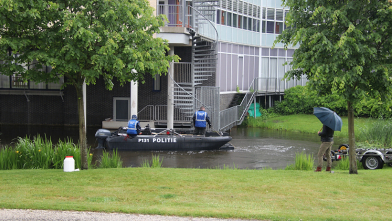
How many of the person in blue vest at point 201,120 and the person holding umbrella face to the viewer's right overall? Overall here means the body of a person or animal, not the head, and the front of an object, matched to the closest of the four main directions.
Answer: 0

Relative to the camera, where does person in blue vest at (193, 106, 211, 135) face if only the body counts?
away from the camera

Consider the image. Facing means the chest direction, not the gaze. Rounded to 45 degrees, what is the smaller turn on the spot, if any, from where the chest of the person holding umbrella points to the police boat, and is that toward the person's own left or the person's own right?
0° — they already face it

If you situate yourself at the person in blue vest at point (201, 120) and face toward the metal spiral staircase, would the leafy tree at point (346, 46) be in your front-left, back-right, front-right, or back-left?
back-right

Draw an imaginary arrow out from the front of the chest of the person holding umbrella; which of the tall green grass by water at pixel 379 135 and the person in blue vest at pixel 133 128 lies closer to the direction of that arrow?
the person in blue vest

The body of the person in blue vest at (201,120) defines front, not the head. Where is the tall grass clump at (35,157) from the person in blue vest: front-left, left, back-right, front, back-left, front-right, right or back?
back-left

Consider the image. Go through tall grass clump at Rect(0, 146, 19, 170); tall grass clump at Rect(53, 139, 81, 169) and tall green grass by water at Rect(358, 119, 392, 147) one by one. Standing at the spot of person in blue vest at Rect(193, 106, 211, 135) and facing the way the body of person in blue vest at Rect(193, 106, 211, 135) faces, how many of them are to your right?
1
